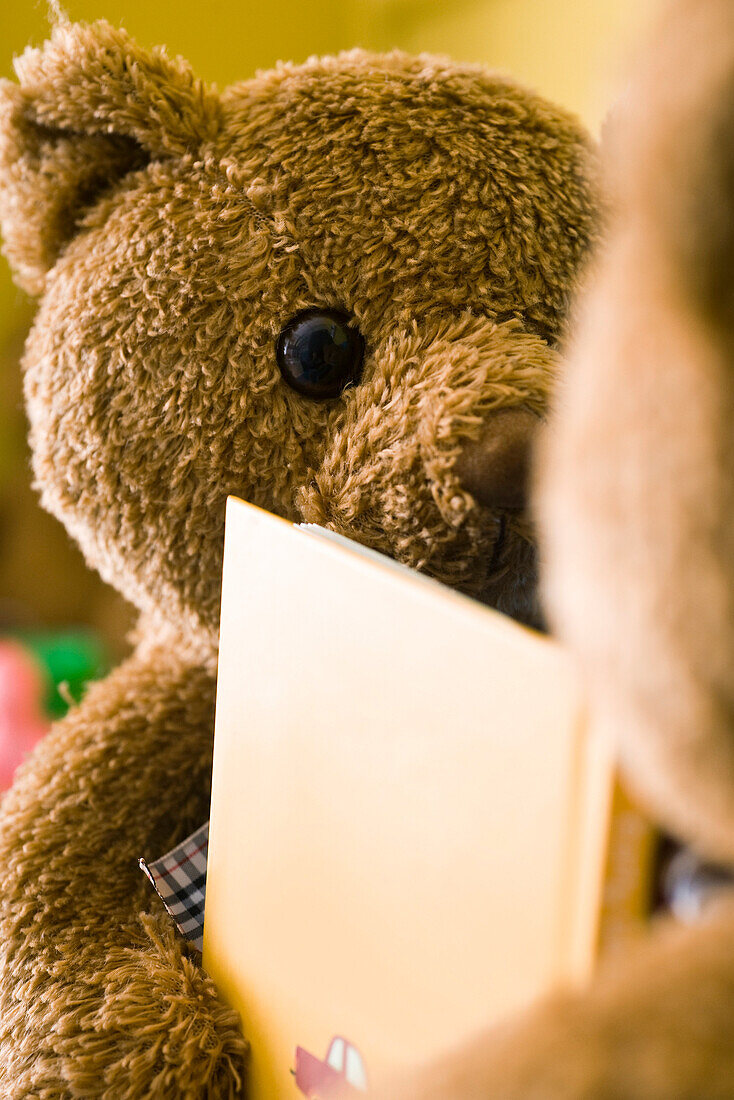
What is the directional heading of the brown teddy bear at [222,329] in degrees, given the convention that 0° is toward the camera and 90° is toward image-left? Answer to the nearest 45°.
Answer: approximately 315°

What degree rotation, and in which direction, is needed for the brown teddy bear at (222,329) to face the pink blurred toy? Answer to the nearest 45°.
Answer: approximately 135° to its left
